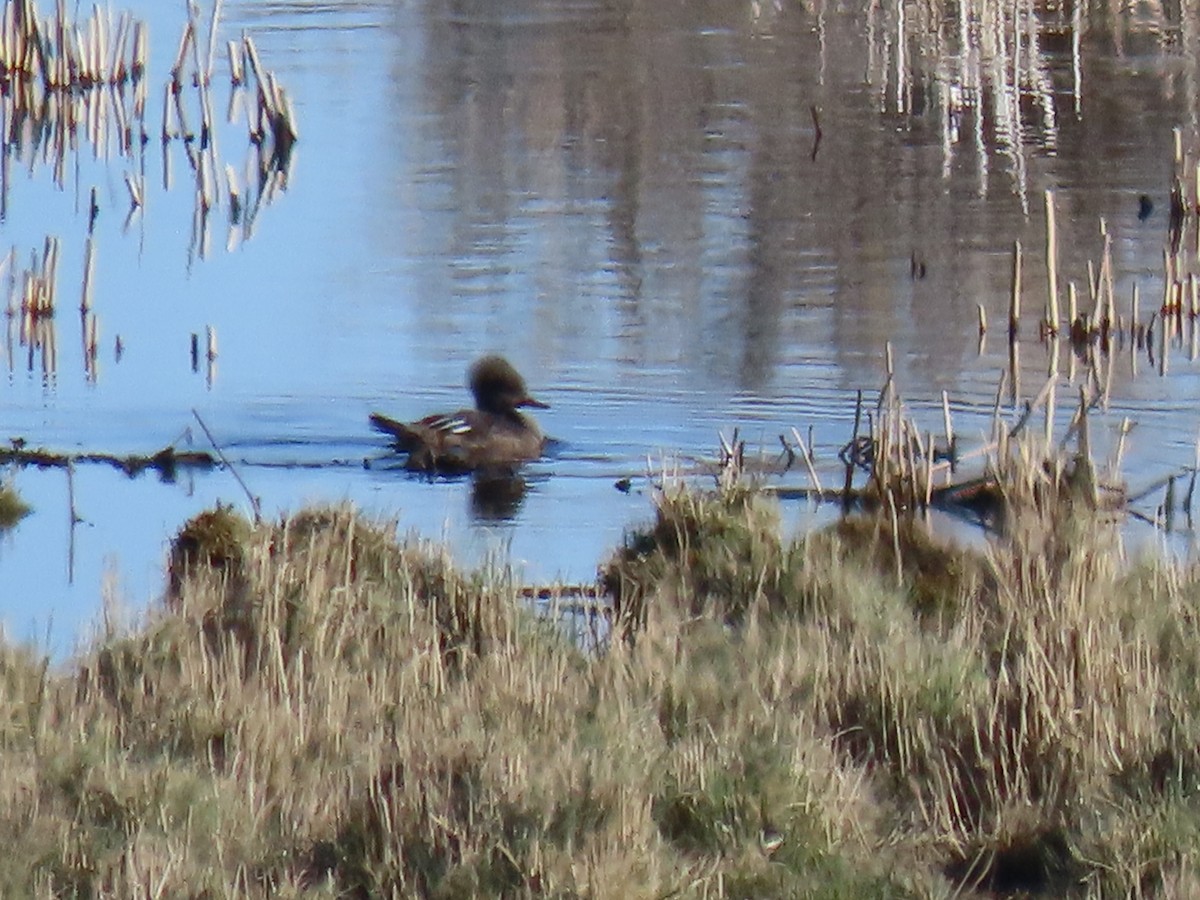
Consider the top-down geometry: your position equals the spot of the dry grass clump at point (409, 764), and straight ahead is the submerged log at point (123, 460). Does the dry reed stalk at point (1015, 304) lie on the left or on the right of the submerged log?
right

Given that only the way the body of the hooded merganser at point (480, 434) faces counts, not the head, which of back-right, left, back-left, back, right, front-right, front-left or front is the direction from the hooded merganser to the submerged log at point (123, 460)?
back

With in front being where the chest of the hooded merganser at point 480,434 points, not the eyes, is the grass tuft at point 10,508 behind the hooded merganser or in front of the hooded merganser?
behind

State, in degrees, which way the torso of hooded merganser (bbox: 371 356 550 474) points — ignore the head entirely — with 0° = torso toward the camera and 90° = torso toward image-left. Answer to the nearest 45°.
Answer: approximately 270°

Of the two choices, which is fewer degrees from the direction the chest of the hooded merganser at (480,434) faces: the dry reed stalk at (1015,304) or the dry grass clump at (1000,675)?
the dry reed stalk

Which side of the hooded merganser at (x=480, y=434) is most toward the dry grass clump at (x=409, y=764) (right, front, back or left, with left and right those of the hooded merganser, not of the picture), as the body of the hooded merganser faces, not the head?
right

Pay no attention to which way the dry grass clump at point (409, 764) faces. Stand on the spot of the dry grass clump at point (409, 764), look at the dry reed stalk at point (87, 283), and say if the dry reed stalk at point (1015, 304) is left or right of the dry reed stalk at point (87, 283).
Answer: right

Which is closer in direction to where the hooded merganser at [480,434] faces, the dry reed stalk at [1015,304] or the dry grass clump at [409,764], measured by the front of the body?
the dry reed stalk

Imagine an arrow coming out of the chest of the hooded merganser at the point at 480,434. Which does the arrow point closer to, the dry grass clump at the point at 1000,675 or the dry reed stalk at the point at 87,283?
the dry grass clump

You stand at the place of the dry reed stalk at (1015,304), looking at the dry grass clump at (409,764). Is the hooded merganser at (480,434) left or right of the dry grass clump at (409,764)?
right

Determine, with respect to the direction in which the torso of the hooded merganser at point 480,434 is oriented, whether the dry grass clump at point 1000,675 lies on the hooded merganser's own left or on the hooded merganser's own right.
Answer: on the hooded merganser's own right

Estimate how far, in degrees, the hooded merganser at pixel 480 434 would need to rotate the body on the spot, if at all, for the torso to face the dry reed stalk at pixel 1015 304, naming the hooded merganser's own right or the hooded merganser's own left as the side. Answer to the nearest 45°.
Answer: approximately 45° to the hooded merganser's own left

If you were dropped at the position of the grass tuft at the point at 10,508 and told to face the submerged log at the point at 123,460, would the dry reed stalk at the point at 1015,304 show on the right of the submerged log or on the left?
right
